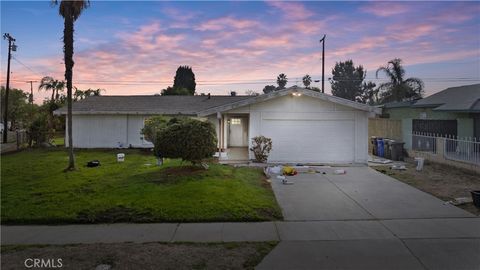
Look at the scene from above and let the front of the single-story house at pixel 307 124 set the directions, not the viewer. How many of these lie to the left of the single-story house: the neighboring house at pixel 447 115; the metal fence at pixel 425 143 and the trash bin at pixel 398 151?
3

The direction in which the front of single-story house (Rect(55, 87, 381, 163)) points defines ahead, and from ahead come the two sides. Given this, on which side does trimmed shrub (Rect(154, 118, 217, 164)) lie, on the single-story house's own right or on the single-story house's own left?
on the single-story house's own right

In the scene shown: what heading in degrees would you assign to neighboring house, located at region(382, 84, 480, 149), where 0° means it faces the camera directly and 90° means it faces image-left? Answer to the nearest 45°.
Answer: approximately 0°

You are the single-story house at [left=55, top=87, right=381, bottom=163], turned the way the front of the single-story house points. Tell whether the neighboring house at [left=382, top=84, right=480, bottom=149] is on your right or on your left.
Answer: on your left

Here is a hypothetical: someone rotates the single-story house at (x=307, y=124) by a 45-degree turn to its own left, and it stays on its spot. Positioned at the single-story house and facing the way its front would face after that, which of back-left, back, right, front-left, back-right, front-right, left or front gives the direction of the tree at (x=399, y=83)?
left

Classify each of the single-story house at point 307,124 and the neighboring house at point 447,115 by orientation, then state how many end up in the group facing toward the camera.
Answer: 2

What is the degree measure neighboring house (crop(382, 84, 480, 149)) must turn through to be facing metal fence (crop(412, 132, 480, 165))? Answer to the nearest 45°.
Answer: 0° — it already faces it

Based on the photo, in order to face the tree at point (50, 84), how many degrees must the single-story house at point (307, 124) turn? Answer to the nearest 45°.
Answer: approximately 135° to its right

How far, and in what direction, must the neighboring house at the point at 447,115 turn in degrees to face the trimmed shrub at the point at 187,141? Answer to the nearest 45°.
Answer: approximately 45° to its right
